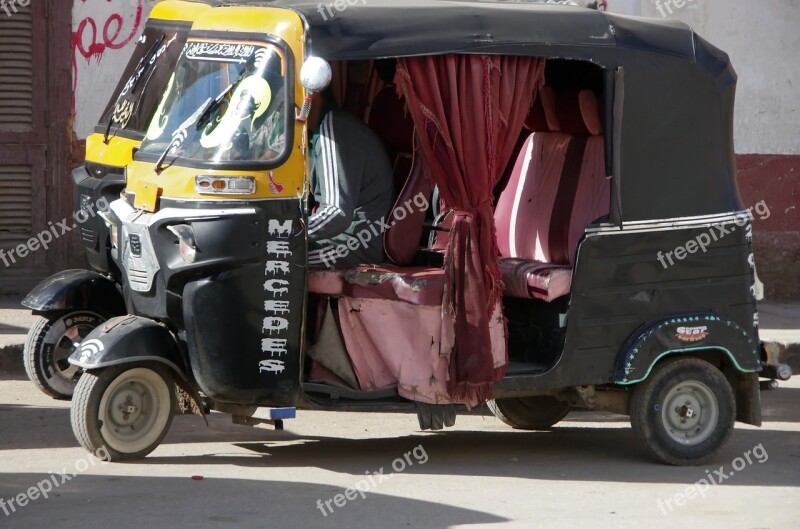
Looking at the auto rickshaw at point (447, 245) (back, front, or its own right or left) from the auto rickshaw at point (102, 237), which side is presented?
right

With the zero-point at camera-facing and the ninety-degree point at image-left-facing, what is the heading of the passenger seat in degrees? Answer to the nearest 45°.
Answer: approximately 45°

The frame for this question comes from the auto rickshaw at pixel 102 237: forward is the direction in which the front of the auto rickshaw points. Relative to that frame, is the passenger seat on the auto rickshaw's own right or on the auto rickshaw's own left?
on the auto rickshaw's own left

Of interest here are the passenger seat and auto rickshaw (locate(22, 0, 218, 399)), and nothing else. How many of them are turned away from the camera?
0

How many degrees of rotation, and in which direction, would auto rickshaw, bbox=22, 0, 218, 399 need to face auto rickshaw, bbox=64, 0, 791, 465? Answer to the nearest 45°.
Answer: approximately 90° to its left

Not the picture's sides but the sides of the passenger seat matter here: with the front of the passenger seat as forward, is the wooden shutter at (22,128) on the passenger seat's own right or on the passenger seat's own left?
on the passenger seat's own right

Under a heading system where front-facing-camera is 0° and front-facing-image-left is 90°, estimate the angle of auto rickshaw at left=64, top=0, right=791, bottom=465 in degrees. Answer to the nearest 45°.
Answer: approximately 45°

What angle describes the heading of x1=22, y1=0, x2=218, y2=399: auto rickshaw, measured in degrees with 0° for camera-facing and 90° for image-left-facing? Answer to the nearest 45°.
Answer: approximately 45°

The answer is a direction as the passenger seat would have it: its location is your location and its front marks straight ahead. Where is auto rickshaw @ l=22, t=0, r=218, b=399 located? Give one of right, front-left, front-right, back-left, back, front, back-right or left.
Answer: front-right
